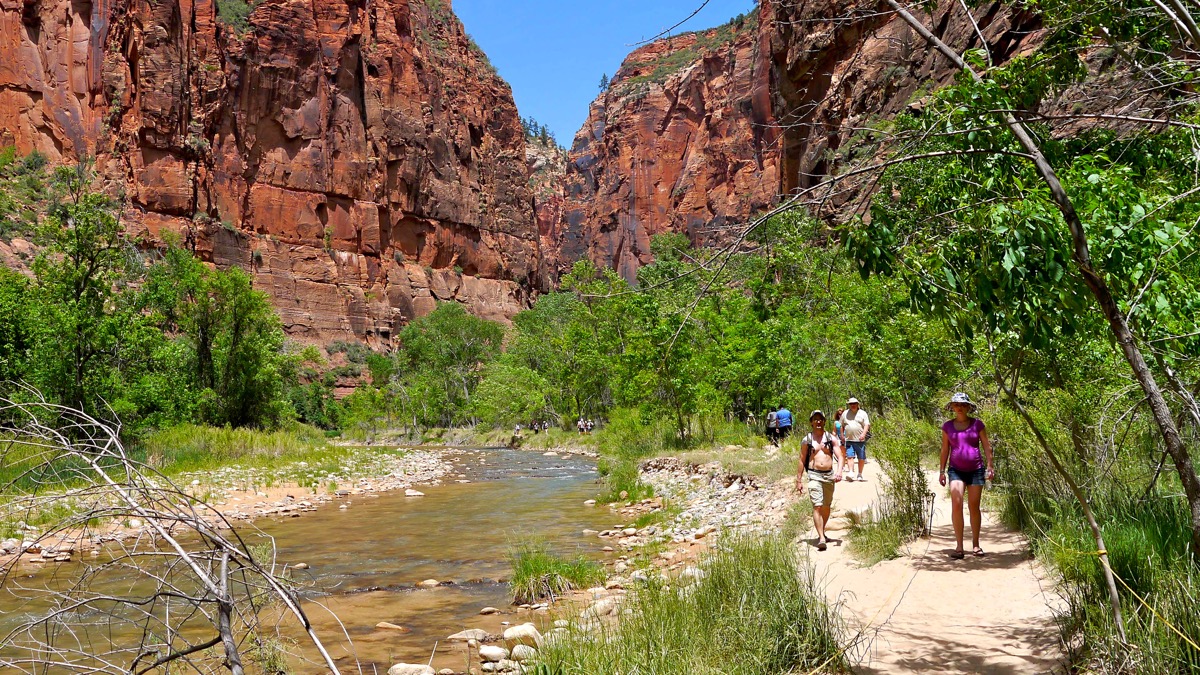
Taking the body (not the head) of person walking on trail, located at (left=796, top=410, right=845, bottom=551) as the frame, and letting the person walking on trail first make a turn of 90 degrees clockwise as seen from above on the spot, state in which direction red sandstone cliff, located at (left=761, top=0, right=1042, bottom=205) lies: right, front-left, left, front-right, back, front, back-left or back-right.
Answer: right

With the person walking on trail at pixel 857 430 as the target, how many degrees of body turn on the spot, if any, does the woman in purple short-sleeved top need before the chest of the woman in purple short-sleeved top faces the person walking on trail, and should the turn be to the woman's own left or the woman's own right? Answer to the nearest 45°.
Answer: approximately 180°

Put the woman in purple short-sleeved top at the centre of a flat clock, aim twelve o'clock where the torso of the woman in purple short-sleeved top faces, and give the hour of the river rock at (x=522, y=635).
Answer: The river rock is roughly at 2 o'clock from the woman in purple short-sleeved top.

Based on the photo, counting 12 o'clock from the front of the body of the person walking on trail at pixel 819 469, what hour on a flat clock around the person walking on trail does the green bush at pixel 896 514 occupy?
The green bush is roughly at 9 o'clock from the person walking on trail.

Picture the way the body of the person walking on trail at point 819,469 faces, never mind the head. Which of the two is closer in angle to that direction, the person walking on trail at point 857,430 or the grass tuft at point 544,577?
the grass tuft

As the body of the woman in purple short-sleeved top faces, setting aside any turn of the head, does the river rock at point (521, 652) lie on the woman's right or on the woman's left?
on the woman's right

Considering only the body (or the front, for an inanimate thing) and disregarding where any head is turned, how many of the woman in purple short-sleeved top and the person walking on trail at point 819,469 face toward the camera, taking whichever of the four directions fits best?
2

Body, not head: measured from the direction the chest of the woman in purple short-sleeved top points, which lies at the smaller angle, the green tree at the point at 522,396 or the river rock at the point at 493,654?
the river rock

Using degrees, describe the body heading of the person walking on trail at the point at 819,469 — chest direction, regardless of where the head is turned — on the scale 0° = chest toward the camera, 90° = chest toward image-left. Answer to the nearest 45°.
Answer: approximately 0°

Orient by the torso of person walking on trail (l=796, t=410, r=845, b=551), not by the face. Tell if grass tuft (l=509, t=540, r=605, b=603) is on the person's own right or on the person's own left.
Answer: on the person's own right
